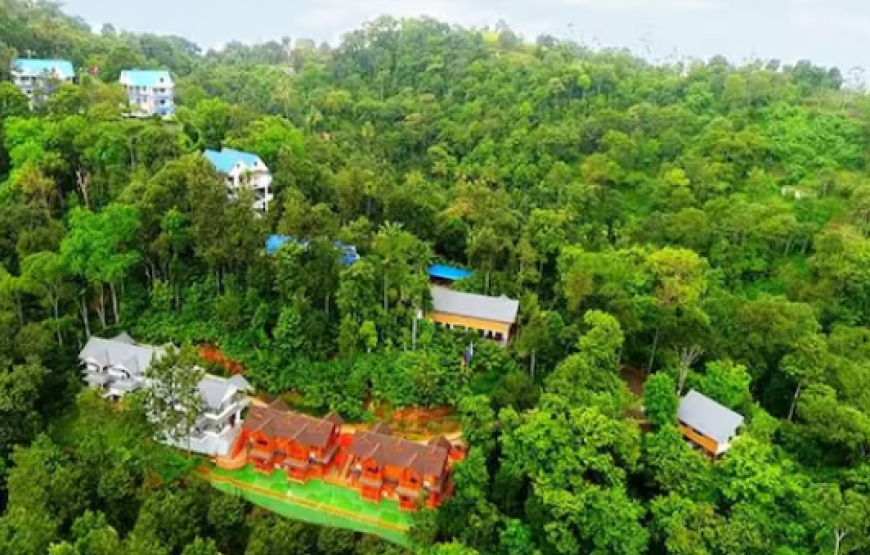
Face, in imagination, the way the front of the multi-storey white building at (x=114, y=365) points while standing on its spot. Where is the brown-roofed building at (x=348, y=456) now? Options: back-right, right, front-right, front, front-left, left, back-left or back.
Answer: front-left

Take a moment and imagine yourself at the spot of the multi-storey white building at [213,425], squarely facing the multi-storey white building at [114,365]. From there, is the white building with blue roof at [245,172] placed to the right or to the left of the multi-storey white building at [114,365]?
right

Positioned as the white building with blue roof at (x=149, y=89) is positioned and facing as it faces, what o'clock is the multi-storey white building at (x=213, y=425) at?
The multi-storey white building is roughly at 12 o'clock from the white building with blue roof.

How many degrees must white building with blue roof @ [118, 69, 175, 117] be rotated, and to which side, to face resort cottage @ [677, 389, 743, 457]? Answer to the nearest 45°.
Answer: approximately 45° to its left

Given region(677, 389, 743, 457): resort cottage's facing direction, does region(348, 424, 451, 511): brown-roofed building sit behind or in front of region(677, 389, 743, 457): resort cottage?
in front

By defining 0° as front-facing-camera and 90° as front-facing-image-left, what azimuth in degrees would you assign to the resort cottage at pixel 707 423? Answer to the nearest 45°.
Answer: approximately 45°

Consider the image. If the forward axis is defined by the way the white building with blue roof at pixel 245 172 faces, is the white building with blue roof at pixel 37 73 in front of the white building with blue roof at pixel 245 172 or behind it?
behind

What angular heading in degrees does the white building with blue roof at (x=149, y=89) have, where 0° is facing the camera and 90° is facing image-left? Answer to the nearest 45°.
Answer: approximately 0°

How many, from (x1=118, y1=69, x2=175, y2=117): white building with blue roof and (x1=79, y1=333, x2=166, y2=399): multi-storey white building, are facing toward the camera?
2

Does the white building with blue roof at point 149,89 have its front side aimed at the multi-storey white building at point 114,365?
yes
